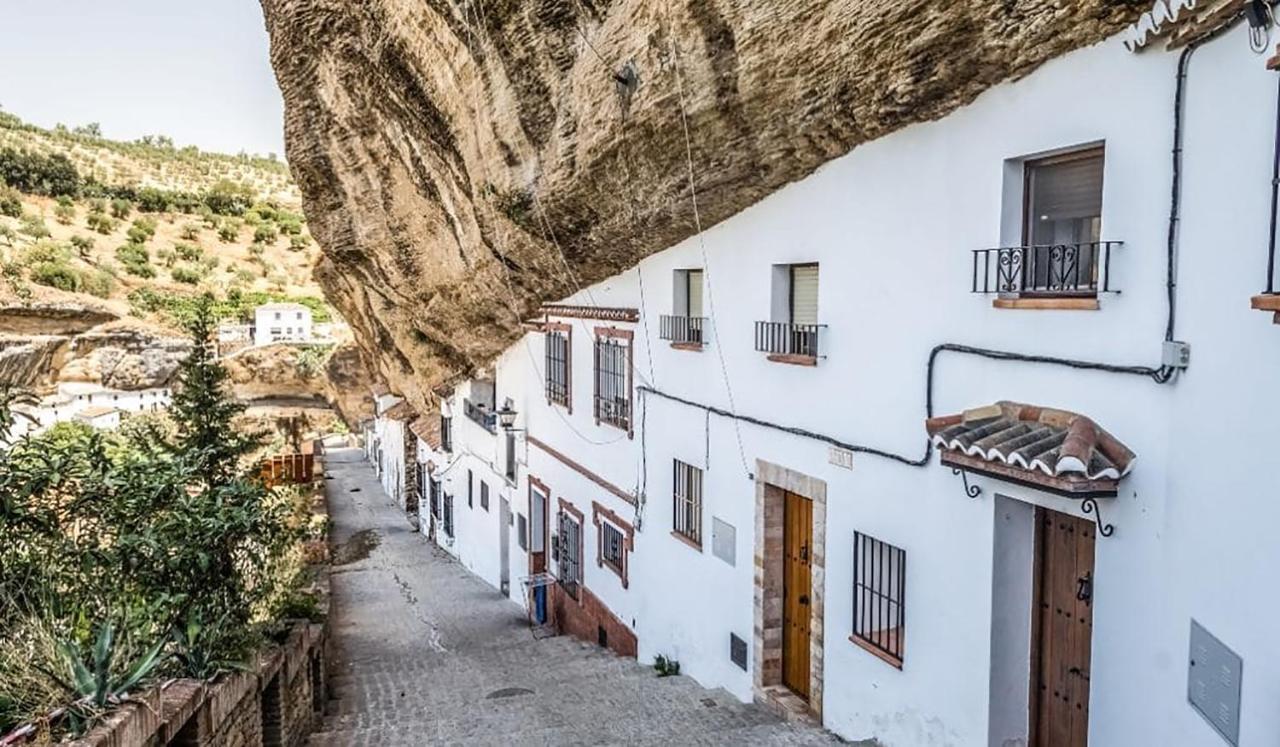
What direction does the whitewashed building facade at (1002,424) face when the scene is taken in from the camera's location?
facing the viewer and to the left of the viewer

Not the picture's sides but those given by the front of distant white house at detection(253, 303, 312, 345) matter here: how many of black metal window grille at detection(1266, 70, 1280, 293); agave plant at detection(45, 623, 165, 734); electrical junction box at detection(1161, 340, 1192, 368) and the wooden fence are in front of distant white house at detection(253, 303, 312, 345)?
4

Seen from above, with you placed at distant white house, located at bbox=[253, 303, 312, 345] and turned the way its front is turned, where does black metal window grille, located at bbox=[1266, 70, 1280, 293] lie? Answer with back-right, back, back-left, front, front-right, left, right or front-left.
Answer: front

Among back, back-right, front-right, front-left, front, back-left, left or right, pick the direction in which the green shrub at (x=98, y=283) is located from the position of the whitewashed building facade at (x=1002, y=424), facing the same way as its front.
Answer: right

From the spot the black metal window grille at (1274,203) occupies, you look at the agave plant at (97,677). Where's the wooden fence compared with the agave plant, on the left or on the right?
right

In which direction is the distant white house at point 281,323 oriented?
toward the camera

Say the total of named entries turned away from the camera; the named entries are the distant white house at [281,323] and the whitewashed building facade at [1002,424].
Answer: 0

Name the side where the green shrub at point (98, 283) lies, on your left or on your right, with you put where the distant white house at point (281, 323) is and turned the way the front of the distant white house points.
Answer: on your right

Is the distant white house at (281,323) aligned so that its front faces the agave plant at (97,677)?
yes

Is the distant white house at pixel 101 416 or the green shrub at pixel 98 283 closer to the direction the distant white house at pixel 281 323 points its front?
the distant white house

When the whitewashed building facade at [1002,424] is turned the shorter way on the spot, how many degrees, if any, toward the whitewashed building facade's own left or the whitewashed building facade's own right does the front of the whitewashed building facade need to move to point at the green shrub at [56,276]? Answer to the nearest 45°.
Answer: approximately 90° to the whitewashed building facade's own right

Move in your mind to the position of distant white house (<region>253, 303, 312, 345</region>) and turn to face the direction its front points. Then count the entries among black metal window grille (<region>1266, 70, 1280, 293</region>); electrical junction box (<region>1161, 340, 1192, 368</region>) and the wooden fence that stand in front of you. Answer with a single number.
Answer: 3

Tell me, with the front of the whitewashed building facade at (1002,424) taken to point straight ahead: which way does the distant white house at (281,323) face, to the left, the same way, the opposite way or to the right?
to the left

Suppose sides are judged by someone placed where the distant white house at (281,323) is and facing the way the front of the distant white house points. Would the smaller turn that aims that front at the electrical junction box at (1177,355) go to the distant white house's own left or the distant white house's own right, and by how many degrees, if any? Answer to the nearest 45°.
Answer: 0° — it already faces it

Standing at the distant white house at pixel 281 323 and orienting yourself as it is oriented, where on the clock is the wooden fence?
The wooden fence is roughly at 12 o'clock from the distant white house.
